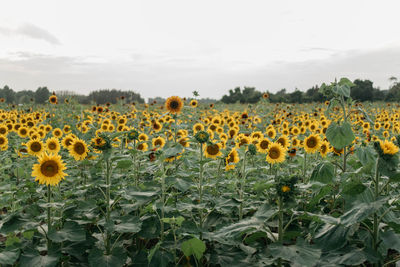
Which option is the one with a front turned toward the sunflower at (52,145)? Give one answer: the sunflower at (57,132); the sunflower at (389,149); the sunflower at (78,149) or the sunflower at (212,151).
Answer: the sunflower at (57,132)

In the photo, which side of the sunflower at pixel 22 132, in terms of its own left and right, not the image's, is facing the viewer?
front

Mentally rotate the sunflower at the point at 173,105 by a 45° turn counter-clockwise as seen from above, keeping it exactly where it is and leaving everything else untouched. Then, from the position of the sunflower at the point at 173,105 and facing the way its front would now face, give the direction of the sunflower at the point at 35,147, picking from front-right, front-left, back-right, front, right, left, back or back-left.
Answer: back-right

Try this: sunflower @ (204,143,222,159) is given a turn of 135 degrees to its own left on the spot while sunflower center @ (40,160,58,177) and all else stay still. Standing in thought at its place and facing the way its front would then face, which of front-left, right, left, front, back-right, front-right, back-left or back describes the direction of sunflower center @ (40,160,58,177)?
back

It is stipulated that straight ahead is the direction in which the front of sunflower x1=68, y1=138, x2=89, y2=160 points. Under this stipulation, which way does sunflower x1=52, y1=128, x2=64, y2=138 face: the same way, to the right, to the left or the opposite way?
the same way

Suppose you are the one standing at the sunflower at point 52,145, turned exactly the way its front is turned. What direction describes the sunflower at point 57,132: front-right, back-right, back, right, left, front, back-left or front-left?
back

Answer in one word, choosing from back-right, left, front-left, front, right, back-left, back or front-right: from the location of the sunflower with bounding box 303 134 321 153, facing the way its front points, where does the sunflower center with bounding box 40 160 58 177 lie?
front-right

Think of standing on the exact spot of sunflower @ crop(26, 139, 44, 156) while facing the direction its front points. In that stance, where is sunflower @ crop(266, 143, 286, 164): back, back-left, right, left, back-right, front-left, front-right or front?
front-left

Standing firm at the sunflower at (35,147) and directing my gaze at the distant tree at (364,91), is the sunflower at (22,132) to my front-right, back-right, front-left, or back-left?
front-left

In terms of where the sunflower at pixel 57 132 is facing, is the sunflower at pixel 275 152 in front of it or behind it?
in front

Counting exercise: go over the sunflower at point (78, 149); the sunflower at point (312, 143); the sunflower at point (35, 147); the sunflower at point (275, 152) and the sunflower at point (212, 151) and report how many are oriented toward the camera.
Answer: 5

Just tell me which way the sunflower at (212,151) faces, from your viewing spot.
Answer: facing the viewer

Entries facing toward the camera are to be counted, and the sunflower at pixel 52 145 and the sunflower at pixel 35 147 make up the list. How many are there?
2

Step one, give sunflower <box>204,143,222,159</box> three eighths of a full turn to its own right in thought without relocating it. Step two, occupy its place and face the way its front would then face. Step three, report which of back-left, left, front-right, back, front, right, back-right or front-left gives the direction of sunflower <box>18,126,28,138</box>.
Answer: front

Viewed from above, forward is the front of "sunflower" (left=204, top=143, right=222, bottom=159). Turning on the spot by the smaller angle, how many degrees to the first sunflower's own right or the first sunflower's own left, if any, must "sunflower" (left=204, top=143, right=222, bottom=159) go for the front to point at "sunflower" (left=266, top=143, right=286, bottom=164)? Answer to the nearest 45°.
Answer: approximately 90° to the first sunflower's own left

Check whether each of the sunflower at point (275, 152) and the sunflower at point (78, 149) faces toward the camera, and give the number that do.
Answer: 2

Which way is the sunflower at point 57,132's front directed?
toward the camera
